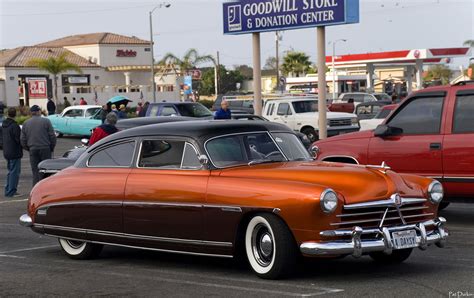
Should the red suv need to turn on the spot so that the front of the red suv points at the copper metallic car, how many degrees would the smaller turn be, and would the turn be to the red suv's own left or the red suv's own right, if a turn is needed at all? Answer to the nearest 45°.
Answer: approximately 45° to the red suv's own left

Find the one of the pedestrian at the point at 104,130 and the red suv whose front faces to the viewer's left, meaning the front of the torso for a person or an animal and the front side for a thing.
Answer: the red suv

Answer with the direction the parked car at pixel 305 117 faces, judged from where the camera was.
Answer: facing the viewer and to the right of the viewer

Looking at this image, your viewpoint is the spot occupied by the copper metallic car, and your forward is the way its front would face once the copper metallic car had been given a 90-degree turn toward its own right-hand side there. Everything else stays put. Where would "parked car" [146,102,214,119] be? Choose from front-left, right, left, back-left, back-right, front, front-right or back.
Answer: back-right

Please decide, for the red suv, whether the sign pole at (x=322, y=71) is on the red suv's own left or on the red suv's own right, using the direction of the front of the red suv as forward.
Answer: on the red suv's own right

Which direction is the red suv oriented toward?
to the viewer's left

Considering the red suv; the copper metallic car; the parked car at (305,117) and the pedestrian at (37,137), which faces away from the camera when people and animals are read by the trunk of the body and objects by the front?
the pedestrian

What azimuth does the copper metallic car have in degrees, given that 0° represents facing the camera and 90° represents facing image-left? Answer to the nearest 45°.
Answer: approximately 315°

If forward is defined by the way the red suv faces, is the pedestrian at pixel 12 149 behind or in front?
in front

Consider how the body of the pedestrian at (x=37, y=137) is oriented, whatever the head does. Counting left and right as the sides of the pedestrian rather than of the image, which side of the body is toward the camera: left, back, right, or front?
back
